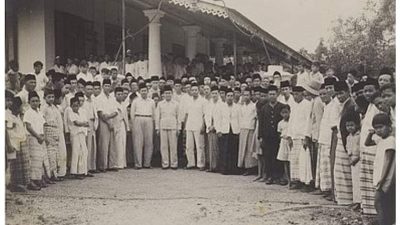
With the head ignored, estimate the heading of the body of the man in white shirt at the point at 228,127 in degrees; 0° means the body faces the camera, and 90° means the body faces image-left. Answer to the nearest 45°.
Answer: approximately 0°

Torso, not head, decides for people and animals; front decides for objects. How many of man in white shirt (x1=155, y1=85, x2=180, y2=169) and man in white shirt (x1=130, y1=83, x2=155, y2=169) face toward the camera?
2

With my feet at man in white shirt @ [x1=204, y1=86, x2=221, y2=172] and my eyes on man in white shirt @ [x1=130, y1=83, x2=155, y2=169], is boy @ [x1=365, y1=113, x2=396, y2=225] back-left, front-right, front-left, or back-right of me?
back-left

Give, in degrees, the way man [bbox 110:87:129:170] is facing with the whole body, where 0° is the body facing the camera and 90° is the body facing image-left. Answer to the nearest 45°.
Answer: approximately 0°
